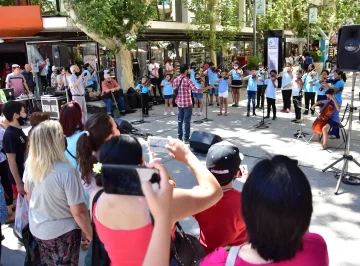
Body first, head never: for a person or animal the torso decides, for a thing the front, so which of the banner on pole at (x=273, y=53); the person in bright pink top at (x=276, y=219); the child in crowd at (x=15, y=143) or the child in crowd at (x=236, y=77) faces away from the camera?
the person in bright pink top

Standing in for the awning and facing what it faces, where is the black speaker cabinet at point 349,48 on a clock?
The black speaker cabinet is roughly at 11 o'clock from the awning.

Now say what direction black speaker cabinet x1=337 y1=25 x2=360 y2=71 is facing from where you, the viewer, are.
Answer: facing the viewer

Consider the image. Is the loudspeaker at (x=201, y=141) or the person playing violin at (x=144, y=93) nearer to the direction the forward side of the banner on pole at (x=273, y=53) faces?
the loudspeaker

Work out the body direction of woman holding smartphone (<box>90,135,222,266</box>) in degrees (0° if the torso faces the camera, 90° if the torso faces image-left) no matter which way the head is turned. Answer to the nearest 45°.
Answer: approximately 180°

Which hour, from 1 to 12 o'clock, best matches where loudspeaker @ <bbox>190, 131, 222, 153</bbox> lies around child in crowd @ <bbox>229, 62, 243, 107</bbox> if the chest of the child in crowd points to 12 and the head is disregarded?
The loudspeaker is roughly at 12 o'clock from the child in crowd.

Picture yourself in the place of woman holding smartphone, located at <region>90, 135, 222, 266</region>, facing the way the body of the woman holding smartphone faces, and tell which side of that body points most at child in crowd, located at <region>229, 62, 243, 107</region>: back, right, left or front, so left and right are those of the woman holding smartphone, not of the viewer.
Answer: front

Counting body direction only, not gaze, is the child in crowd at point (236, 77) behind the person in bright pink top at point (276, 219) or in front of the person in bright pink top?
in front

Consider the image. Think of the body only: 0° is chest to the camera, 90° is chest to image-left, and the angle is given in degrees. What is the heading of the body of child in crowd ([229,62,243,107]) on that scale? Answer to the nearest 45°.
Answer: approximately 0°

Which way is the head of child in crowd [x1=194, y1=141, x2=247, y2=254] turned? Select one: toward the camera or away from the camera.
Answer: away from the camera

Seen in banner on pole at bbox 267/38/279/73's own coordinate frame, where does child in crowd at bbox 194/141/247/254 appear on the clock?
The child in crowd is roughly at 12 o'clock from the banner on pole.

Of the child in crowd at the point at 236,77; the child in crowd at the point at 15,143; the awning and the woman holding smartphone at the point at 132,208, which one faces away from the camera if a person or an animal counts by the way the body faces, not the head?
the woman holding smartphone
